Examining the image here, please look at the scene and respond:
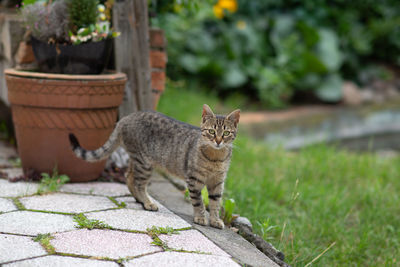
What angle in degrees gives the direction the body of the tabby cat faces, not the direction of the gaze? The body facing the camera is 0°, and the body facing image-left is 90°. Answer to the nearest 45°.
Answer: approximately 315°

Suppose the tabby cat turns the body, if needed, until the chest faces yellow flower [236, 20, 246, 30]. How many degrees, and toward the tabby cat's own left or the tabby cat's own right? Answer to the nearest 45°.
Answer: approximately 135° to the tabby cat's own left

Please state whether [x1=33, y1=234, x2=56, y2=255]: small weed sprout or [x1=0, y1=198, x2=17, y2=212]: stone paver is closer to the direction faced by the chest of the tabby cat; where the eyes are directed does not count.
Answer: the small weed sprout

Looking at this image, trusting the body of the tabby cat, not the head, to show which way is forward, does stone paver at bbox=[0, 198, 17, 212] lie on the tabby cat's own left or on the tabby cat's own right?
on the tabby cat's own right

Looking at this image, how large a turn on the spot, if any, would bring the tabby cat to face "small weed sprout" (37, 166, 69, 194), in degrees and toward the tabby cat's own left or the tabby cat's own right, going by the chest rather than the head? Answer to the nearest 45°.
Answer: approximately 135° to the tabby cat's own right

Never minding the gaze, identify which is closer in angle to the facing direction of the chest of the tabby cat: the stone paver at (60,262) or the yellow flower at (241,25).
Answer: the stone paver

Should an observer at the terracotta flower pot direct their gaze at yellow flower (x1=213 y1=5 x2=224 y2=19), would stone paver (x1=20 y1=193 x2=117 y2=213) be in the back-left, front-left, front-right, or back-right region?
back-right

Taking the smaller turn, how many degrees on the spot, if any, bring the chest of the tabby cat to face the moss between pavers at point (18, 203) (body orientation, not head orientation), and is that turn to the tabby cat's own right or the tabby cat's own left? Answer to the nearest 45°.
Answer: approximately 135° to the tabby cat's own right

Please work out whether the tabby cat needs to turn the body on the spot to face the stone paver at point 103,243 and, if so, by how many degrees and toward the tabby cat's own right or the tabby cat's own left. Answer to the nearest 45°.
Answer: approximately 90° to the tabby cat's own right

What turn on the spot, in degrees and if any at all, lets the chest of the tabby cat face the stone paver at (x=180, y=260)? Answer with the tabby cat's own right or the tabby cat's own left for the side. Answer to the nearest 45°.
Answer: approximately 45° to the tabby cat's own right
